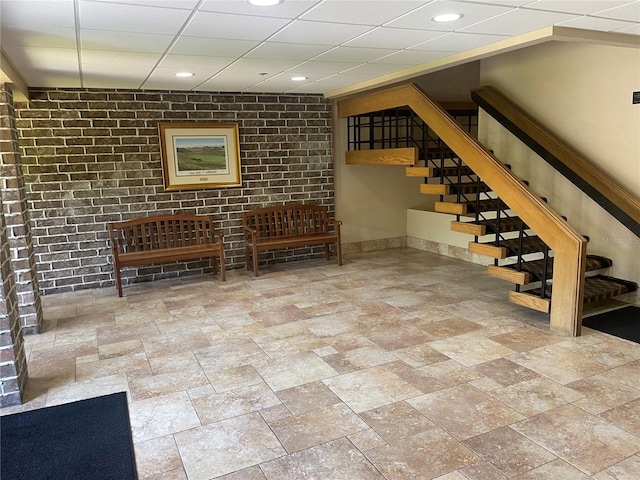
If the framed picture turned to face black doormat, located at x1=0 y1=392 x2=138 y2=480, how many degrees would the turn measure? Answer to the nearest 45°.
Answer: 0° — it already faces it

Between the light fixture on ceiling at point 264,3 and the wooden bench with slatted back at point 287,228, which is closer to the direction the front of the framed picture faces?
the light fixture on ceiling

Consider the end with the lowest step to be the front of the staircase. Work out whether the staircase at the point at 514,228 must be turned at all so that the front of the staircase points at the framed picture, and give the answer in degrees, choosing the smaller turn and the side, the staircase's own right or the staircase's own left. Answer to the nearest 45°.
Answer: approximately 135° to the staircase's own right

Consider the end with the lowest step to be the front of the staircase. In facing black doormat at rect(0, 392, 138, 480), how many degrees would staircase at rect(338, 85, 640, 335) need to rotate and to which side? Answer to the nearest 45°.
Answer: approximately 90° to its right

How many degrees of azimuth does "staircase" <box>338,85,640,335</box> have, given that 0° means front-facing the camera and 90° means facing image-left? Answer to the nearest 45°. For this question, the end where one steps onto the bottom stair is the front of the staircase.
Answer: approximately 315°

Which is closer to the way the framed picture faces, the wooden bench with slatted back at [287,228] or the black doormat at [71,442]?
the black doormat

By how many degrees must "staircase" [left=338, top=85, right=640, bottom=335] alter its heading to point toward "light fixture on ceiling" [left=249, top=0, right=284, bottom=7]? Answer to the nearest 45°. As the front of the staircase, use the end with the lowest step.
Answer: approximately 90° to its right

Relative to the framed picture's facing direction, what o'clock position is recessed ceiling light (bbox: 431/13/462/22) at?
The recessed ceiling light is roughly at 11 o'clock from the framed picture.

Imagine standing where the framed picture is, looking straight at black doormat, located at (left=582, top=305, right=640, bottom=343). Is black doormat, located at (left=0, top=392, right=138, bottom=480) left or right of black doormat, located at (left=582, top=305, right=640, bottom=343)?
right

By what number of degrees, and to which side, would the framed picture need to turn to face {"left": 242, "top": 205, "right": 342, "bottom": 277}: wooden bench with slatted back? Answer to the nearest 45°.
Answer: approximately 90° to its left
